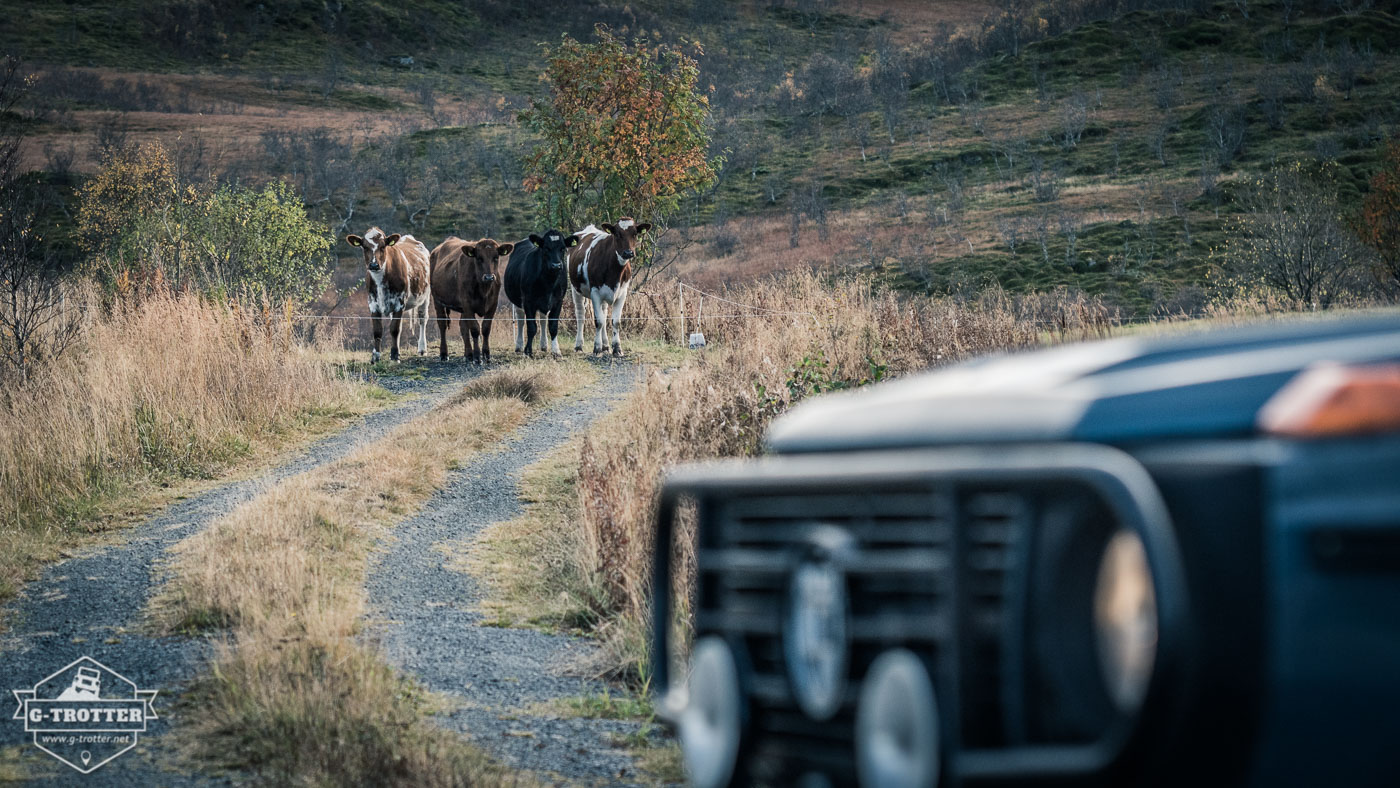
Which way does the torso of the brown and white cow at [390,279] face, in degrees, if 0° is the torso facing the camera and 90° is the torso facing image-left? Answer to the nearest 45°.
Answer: approximately 45°

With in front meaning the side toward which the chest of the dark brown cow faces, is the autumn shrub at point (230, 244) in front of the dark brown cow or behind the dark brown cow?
behind

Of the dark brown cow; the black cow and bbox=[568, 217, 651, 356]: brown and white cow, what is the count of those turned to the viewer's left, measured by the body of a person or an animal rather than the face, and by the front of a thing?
0

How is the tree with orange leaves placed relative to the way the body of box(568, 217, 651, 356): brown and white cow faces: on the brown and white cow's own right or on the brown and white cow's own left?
on the brown and white cow's own left

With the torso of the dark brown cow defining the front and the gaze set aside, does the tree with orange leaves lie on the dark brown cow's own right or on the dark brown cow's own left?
on the dark brown cow's own left

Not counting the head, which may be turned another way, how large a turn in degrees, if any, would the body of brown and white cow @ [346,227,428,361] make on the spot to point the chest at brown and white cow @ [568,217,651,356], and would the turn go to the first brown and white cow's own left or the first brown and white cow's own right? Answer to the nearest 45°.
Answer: approximately 135° to the first brown and white cow's own left

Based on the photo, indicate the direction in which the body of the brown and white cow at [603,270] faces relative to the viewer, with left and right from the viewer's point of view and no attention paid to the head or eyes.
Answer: facing the viewer and to the right of the viewer

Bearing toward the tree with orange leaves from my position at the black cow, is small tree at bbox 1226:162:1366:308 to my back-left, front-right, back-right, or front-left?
front-right

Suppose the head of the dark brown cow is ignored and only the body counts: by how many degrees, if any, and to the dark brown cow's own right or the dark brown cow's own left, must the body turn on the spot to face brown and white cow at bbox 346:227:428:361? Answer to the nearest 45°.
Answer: approximately 135° to the dark brown cow's own right

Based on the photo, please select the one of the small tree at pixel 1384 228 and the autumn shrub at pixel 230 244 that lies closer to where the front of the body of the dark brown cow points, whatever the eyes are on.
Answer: the small tree
